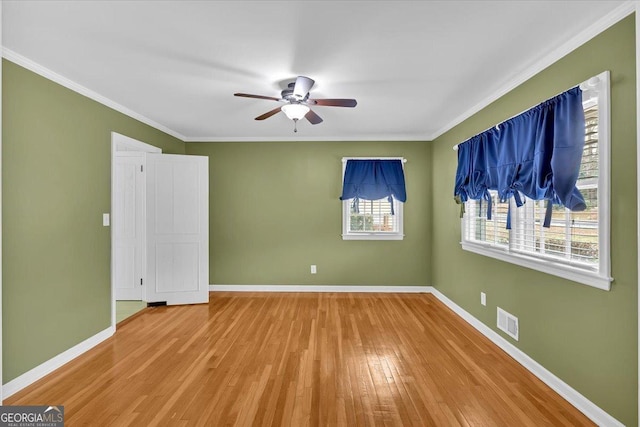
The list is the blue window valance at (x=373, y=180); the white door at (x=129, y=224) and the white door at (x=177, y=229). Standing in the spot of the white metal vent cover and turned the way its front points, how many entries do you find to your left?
0

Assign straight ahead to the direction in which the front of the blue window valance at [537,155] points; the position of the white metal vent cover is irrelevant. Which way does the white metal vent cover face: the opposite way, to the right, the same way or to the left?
the same way

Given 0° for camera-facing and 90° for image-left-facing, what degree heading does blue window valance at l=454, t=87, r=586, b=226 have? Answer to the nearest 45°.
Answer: approximately 45°

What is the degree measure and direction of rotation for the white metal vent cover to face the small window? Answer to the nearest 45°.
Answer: approximately 90° to its right

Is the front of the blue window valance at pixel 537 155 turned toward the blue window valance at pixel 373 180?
no

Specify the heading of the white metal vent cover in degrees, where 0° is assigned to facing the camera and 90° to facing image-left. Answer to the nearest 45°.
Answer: approximately 45°

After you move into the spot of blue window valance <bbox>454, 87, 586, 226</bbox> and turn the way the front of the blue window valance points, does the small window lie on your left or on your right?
on your right

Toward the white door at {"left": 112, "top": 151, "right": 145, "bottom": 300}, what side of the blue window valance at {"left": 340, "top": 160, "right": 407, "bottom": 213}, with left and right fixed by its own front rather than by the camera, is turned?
right

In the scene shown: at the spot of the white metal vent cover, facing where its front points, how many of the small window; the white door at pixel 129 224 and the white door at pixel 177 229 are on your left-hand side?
0

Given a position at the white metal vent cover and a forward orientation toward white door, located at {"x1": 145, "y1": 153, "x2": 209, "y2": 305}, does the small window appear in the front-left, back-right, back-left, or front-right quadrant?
front-right

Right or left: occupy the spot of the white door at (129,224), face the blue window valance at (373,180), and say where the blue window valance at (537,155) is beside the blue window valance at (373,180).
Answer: right

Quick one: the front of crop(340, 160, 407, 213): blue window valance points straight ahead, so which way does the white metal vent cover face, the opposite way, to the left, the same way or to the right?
to the right

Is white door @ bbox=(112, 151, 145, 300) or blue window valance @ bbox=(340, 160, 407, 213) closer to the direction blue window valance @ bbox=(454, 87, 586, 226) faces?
the white door

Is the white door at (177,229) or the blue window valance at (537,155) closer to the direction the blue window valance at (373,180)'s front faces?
the blue window valance

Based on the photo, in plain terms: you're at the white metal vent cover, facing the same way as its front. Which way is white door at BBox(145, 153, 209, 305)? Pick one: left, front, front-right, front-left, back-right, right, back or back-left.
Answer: front-right

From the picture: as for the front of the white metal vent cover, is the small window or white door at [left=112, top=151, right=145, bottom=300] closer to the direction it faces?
the white door

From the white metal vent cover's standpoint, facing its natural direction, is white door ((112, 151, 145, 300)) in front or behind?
in front

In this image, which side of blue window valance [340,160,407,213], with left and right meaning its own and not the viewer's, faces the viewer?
front

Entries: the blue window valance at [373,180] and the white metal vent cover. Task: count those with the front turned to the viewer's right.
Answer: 0

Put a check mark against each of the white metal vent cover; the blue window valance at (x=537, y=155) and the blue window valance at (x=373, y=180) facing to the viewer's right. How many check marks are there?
0

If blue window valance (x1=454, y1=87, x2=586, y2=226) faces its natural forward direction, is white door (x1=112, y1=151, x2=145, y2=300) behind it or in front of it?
in front

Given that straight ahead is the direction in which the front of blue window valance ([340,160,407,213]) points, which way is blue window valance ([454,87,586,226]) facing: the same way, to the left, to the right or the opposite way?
to the right

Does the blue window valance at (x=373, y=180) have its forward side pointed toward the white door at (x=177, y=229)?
no
